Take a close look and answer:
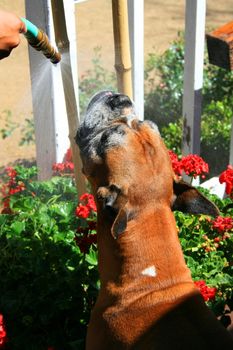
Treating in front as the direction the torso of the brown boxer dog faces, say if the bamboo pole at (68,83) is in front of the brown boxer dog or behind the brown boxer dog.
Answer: in front

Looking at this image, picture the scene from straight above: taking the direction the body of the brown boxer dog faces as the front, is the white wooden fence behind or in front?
in front

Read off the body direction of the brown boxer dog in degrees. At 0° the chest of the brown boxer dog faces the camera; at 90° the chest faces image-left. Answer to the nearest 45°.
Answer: approximately 180°

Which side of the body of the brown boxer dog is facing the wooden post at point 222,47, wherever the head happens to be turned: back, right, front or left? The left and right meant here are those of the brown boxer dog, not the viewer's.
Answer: front

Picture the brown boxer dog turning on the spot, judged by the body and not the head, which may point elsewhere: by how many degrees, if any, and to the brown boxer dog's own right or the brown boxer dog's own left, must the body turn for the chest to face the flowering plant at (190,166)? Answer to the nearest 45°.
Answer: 0° — it already faces it

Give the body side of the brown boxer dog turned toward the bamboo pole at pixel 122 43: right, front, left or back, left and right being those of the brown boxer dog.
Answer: front
